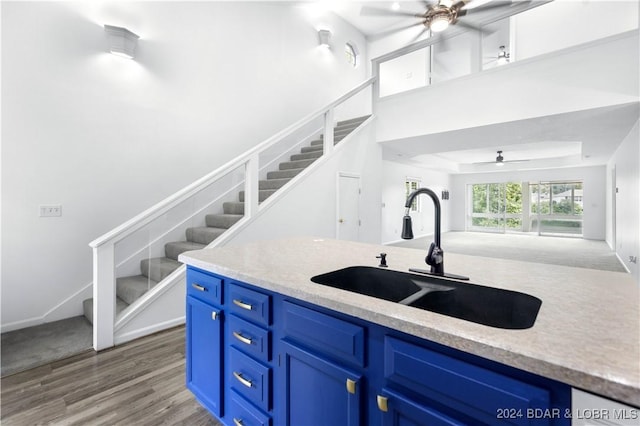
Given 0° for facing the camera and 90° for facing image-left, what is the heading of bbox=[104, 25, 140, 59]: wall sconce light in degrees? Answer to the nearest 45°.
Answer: approximately 315°

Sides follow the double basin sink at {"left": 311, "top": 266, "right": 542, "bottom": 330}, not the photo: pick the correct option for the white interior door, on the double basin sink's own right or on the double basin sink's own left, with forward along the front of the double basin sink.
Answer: on the double basin sink's own right

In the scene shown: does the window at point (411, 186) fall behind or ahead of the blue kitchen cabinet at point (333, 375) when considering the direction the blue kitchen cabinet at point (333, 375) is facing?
behind

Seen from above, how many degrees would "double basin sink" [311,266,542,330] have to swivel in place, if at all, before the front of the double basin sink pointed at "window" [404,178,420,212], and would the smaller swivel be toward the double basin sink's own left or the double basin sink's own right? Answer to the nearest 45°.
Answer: approximately 135° to the double basin sink's own right

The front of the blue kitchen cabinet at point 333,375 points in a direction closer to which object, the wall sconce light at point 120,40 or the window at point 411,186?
the wall sconce light

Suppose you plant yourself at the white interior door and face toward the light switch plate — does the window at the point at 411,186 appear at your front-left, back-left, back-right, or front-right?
back-right

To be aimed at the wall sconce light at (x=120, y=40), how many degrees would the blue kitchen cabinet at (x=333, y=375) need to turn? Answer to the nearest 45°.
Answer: approximately 90° to its right

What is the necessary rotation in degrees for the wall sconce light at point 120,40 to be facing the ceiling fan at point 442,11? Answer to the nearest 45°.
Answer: approximately 45° to its left

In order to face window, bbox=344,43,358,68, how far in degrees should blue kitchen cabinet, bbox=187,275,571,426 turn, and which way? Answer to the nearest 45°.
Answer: approximately 135° to its right

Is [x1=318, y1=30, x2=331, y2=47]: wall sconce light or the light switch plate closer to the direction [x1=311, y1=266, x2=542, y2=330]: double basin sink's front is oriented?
the light switch plate

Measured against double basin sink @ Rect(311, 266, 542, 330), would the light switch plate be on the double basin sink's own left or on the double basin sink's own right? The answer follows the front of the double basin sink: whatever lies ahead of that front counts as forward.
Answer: on the double basin sink's own right

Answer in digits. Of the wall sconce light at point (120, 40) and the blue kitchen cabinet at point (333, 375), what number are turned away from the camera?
0

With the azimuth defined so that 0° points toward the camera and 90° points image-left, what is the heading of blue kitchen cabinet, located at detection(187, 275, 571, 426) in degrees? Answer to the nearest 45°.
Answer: approximately 45°
